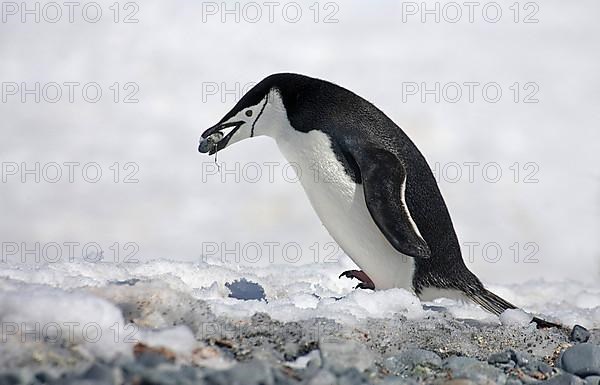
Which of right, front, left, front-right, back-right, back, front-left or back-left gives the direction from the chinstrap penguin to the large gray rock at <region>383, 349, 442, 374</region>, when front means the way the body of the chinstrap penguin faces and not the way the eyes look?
left

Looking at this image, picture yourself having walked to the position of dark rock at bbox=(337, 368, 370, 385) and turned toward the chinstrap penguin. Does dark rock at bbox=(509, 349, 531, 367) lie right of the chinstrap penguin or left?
right

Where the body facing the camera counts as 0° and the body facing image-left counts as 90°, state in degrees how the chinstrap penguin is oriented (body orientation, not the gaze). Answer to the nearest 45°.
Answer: approximately 90°

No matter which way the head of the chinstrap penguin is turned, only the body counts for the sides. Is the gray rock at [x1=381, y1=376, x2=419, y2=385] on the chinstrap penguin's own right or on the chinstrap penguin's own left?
on the chinstrap penguin's own left

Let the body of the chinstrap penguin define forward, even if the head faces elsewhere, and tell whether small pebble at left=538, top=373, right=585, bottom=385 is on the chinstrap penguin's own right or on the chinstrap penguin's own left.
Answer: on the chinstrap penguin's own left

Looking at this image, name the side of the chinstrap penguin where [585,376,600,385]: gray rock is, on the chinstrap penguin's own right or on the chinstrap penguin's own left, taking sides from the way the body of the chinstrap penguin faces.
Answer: on the chinstrap penguin's own left

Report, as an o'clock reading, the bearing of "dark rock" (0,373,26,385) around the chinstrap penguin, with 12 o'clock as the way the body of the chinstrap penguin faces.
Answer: The dark rock is roughly at 10 o'clock from the chinstrap penguin.

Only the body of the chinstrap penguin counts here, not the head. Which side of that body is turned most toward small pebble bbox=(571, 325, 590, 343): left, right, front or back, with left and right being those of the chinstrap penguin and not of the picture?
back

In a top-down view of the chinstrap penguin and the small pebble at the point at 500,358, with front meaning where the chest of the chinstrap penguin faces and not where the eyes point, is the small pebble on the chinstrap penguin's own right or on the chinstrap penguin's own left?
on the chinstrap penguin's own left

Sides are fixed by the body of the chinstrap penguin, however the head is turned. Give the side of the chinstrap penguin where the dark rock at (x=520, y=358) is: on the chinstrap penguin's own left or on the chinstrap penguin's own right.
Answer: on the chinstrap penguin's own left
